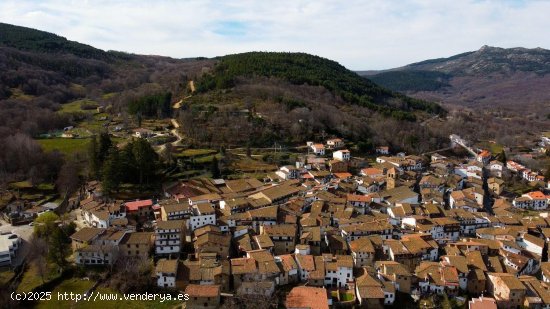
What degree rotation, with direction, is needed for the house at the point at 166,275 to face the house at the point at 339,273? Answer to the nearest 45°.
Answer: approximately 90° to its left

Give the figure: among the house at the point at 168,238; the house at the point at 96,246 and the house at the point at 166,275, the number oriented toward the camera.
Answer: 3

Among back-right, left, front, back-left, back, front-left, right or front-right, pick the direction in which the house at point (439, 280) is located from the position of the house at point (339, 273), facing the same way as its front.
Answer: left

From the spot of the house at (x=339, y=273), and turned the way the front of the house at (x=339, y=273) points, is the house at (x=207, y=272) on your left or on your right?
on your right

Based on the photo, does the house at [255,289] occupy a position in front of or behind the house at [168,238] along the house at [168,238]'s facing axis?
in front

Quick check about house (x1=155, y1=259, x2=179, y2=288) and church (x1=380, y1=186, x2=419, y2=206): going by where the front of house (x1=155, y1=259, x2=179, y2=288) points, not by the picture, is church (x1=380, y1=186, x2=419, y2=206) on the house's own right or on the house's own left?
on the house's own left

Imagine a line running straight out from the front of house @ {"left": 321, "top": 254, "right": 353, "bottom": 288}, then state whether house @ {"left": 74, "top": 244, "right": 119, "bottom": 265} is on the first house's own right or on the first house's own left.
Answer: on the first house's own right

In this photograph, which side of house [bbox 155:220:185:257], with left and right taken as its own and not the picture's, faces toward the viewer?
front

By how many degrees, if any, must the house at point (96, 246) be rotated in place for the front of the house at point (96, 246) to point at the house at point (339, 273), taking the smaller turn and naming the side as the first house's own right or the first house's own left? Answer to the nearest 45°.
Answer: approximately 45° to the first house's own left

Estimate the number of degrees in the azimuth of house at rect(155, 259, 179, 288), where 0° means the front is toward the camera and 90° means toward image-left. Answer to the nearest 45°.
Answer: approximately 0°

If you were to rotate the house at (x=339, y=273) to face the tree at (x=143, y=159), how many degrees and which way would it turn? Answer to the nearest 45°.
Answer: approximately 135° to its right

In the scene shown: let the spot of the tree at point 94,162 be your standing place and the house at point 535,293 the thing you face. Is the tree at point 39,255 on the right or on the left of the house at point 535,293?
right

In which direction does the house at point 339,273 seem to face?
toward the camera

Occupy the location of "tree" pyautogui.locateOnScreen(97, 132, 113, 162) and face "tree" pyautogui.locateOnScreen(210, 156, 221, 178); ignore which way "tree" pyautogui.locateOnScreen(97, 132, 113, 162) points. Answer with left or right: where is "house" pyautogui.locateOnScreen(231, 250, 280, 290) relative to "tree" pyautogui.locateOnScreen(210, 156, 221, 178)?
right

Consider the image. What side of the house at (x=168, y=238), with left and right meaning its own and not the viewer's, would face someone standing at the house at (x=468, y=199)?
left

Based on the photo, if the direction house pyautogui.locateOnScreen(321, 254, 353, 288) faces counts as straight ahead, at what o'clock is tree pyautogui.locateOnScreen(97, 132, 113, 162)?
The tree is roughly at 4 o'clock from the house.

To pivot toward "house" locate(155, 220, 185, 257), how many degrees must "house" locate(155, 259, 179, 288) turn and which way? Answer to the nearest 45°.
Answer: approximately 180°
